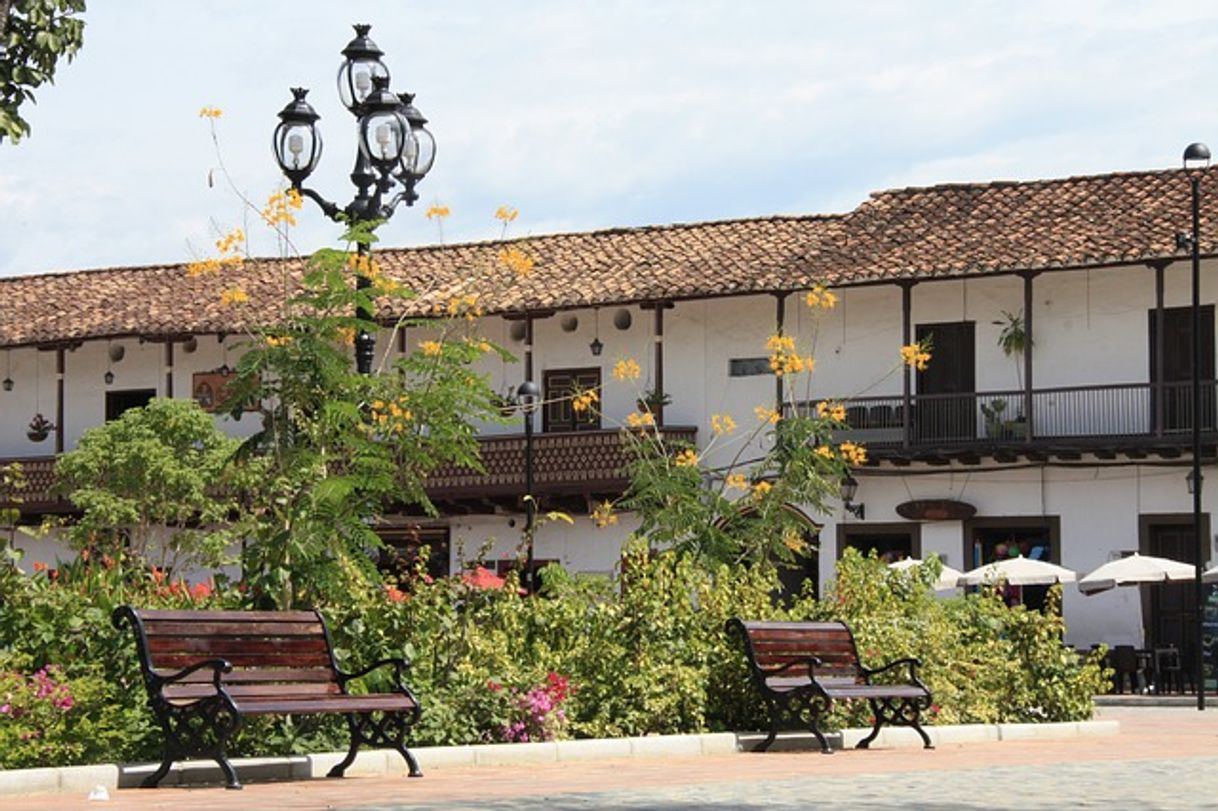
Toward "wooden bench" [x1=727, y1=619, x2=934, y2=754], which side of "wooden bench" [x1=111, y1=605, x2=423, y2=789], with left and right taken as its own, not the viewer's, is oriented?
left

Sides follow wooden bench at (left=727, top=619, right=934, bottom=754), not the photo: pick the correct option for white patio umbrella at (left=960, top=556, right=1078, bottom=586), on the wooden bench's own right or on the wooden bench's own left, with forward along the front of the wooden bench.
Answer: on the wooden bench's own left

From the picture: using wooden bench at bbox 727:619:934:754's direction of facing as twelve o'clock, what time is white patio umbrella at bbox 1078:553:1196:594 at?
The white patio umbrella is roughly at 8 o'clock from the wooden bench.

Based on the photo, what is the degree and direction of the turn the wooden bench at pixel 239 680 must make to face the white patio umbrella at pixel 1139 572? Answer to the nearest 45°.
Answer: approximately 90° to its left

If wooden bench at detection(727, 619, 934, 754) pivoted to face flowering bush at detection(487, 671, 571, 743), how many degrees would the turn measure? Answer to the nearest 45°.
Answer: approximately 90° to its right

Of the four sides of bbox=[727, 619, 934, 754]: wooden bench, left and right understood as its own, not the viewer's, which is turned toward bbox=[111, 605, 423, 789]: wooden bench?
right

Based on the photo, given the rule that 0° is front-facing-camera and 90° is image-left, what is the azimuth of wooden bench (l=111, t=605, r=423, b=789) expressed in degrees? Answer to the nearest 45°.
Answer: approximately 315°
